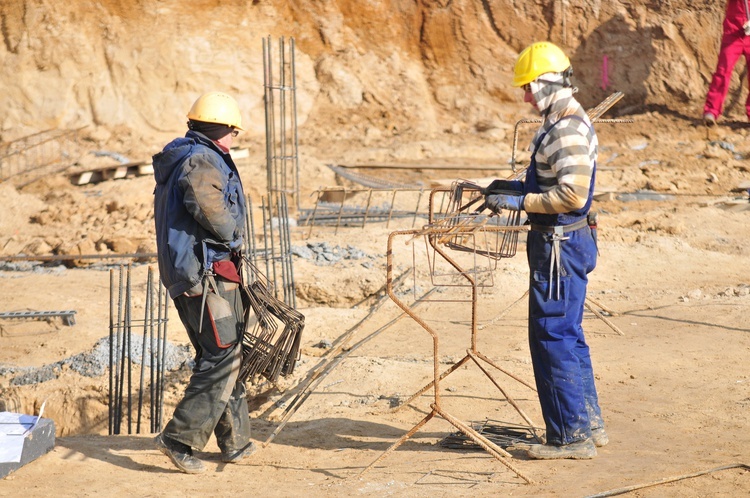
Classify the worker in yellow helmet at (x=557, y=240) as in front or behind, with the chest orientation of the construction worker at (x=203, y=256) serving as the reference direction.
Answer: in front

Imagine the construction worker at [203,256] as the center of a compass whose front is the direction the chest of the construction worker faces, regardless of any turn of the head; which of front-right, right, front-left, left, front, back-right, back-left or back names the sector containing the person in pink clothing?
front-left

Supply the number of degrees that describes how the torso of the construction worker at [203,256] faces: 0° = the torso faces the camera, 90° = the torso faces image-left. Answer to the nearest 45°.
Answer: approximately 270°

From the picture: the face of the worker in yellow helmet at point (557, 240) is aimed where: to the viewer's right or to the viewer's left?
to the viewer's left

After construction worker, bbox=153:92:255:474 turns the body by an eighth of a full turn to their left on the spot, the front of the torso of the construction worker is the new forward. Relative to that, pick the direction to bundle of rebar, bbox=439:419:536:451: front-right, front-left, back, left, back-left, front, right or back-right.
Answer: front-right

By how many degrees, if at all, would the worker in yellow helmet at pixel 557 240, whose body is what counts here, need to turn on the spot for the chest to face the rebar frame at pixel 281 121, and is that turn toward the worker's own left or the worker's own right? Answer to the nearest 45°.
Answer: approximately 45° to the worker's own right

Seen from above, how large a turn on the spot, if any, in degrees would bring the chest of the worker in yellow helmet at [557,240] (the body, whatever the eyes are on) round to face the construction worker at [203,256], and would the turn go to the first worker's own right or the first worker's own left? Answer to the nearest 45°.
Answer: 0° — they already face them

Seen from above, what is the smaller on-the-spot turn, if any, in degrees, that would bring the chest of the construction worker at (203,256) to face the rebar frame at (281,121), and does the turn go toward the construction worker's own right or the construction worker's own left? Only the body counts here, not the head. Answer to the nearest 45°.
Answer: approximately 90° to the construction worker's own left

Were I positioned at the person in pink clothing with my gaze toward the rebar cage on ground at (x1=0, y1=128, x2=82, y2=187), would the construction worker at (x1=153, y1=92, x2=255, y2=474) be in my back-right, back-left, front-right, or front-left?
front-left

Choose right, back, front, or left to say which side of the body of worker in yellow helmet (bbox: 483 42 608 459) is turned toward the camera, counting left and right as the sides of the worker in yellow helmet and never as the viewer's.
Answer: left

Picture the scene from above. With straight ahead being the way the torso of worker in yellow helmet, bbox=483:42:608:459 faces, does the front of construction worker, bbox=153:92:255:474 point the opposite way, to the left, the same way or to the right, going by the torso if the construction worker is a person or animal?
the opposite way
